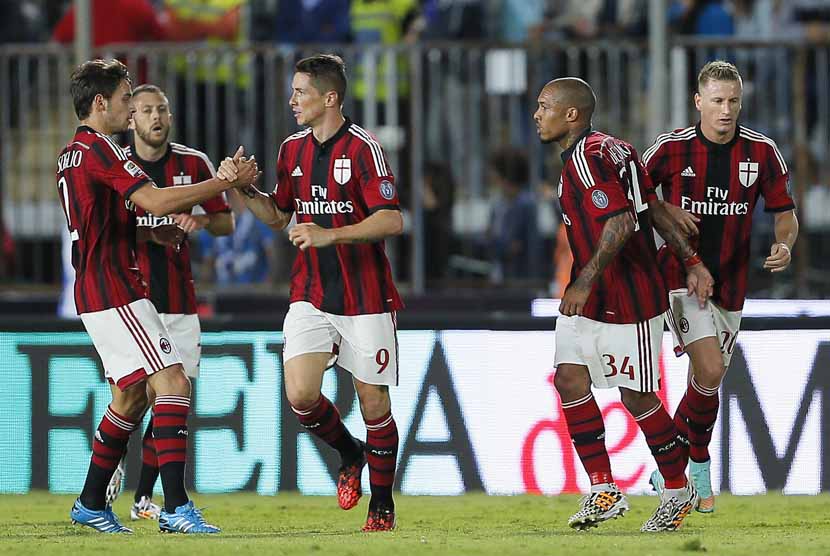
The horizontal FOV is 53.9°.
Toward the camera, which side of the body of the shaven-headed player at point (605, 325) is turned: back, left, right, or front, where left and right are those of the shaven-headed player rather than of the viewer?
left

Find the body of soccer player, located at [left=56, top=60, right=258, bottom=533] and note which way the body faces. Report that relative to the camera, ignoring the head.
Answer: to the viewer's right

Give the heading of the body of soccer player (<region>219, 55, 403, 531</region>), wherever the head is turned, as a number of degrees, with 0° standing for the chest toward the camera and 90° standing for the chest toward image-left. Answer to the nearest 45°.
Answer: approximately 45°

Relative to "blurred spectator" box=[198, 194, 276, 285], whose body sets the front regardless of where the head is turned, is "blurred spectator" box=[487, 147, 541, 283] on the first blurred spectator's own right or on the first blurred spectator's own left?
on the first blurred spectator's own left

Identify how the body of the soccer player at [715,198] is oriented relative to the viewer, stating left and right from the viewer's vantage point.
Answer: facing the viewer

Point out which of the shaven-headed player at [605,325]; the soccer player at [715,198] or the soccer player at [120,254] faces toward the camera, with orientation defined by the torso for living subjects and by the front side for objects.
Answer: the soccer player at [715,198]

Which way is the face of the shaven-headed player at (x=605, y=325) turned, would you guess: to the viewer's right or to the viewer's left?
to the viewer's left

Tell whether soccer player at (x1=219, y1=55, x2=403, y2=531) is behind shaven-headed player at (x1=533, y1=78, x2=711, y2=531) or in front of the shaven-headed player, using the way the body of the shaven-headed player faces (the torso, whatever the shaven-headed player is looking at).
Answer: in front

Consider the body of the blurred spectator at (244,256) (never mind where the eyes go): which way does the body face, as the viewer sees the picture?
toward the camera

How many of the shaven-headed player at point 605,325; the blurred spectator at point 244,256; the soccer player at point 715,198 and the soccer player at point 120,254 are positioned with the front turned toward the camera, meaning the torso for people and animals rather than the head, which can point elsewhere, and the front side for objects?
2

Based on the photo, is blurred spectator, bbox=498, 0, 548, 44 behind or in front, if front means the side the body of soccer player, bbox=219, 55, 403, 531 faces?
behind
